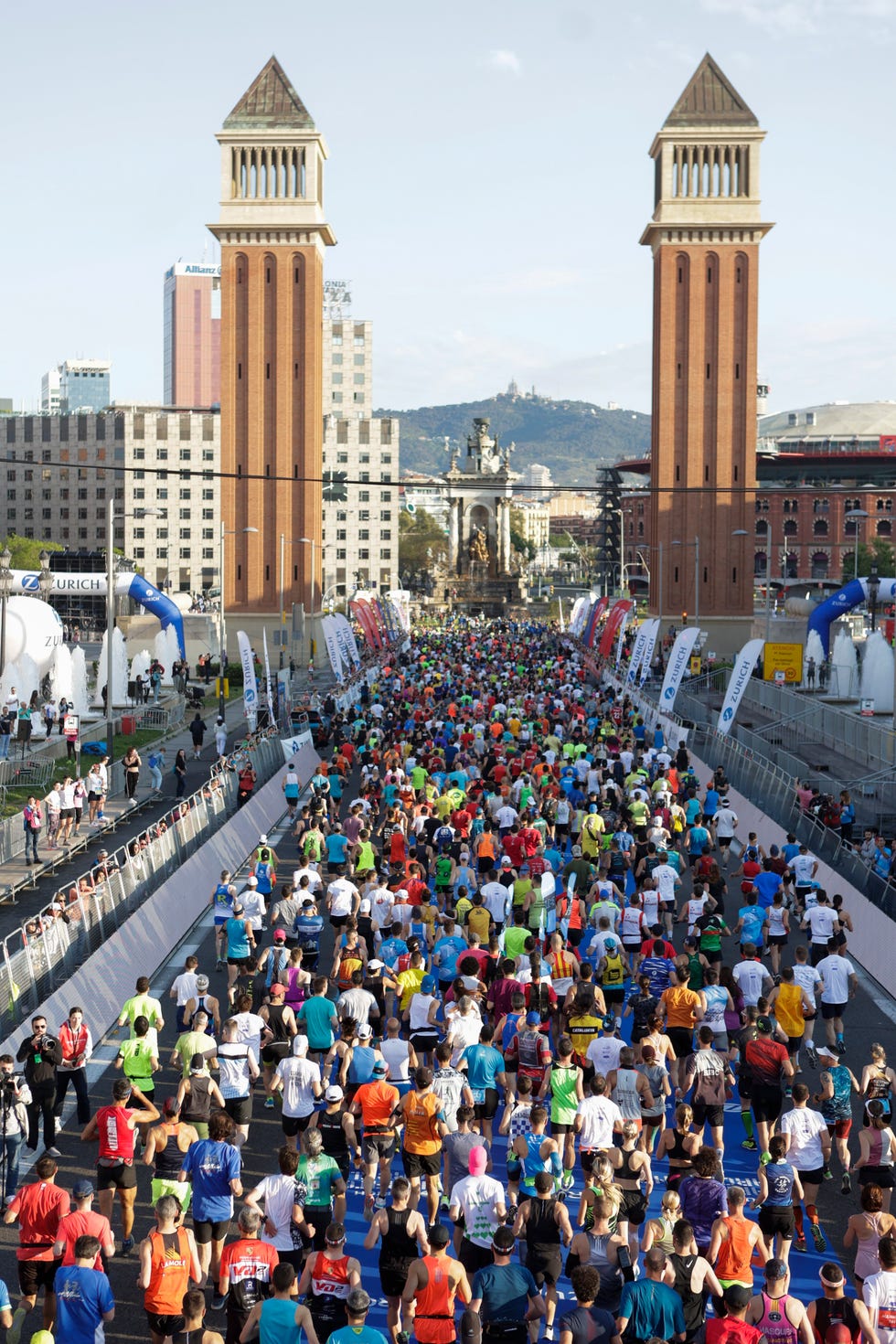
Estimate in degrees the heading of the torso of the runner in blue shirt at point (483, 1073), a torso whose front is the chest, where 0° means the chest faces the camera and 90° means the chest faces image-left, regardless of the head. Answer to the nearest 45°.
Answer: approximately 180°

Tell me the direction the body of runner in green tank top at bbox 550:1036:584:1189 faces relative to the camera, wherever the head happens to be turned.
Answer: away from the camera

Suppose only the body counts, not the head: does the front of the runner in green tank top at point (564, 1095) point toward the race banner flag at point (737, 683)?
yes

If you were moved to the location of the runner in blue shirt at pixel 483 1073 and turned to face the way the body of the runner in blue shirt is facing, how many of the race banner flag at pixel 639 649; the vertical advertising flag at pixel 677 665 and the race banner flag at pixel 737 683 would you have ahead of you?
3

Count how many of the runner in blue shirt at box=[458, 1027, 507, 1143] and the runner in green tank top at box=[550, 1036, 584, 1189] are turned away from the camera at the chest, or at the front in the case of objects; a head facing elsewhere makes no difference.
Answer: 2

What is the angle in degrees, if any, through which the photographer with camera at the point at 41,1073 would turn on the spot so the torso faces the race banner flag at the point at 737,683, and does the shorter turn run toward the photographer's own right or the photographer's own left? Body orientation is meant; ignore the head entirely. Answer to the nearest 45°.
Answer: approximately 135° to the photographer's own left

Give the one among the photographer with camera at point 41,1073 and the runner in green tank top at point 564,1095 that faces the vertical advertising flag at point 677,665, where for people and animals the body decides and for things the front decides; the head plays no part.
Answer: the runner in green tank top

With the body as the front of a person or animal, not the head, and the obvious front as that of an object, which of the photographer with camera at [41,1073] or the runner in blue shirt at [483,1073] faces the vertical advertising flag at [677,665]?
the runner in blue shirt

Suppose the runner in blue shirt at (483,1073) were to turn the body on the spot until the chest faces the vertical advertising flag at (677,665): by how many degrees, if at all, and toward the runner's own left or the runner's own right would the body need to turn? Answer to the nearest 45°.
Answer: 0° — they already face it

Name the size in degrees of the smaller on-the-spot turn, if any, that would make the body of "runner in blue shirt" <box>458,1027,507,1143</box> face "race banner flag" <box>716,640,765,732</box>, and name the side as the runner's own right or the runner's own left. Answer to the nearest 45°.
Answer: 0° — they already face it

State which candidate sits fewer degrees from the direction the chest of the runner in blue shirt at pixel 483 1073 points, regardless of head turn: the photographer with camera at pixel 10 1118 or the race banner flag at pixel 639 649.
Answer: the race banner flag

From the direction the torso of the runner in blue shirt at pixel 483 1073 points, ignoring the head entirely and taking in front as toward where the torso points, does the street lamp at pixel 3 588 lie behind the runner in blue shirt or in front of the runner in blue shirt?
in front
